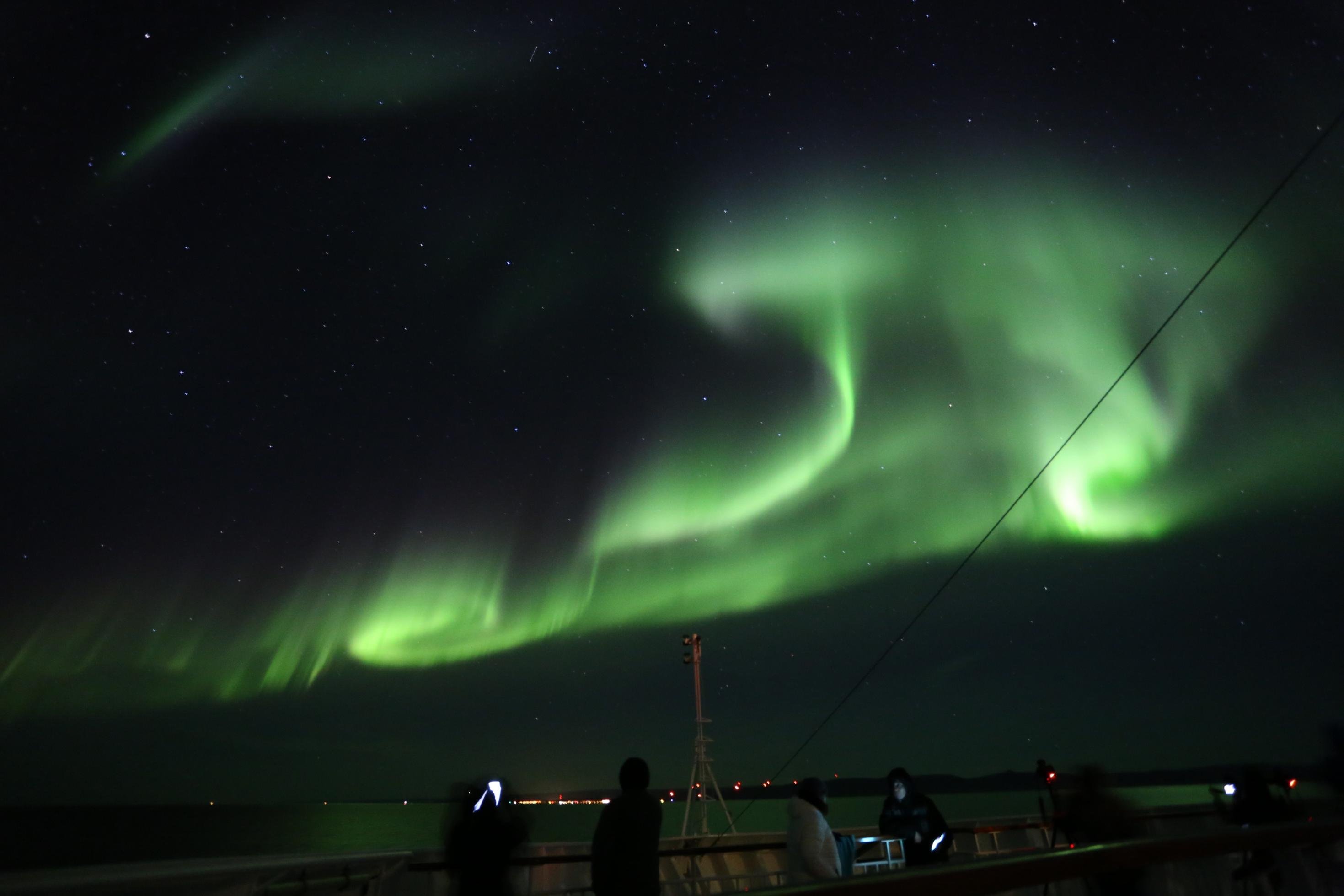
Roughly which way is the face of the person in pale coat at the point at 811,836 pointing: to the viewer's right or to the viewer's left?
to the viewer's right

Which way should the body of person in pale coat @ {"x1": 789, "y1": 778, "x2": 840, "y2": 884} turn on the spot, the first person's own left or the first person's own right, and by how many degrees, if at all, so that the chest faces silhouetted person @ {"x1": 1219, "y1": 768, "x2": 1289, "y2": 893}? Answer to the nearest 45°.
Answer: approximately 45° to the first person's own right

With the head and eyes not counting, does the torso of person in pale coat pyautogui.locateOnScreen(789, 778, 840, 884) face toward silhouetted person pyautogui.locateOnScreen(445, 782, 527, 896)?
no

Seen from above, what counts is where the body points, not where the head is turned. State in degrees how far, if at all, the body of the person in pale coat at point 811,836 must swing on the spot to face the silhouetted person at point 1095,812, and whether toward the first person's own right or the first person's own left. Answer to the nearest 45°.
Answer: approximately 45° to the first person's own right

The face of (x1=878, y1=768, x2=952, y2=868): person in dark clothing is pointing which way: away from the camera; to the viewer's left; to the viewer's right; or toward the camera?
toward the camera

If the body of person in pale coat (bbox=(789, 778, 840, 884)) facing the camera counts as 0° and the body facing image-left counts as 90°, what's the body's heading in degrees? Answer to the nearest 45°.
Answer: approximately 225°

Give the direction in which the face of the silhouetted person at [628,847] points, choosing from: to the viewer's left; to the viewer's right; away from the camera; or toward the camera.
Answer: away from the camera

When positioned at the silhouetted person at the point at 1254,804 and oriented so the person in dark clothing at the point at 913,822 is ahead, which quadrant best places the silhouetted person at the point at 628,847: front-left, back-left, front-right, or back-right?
front-left

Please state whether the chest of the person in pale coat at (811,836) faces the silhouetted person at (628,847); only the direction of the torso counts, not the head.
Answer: no
